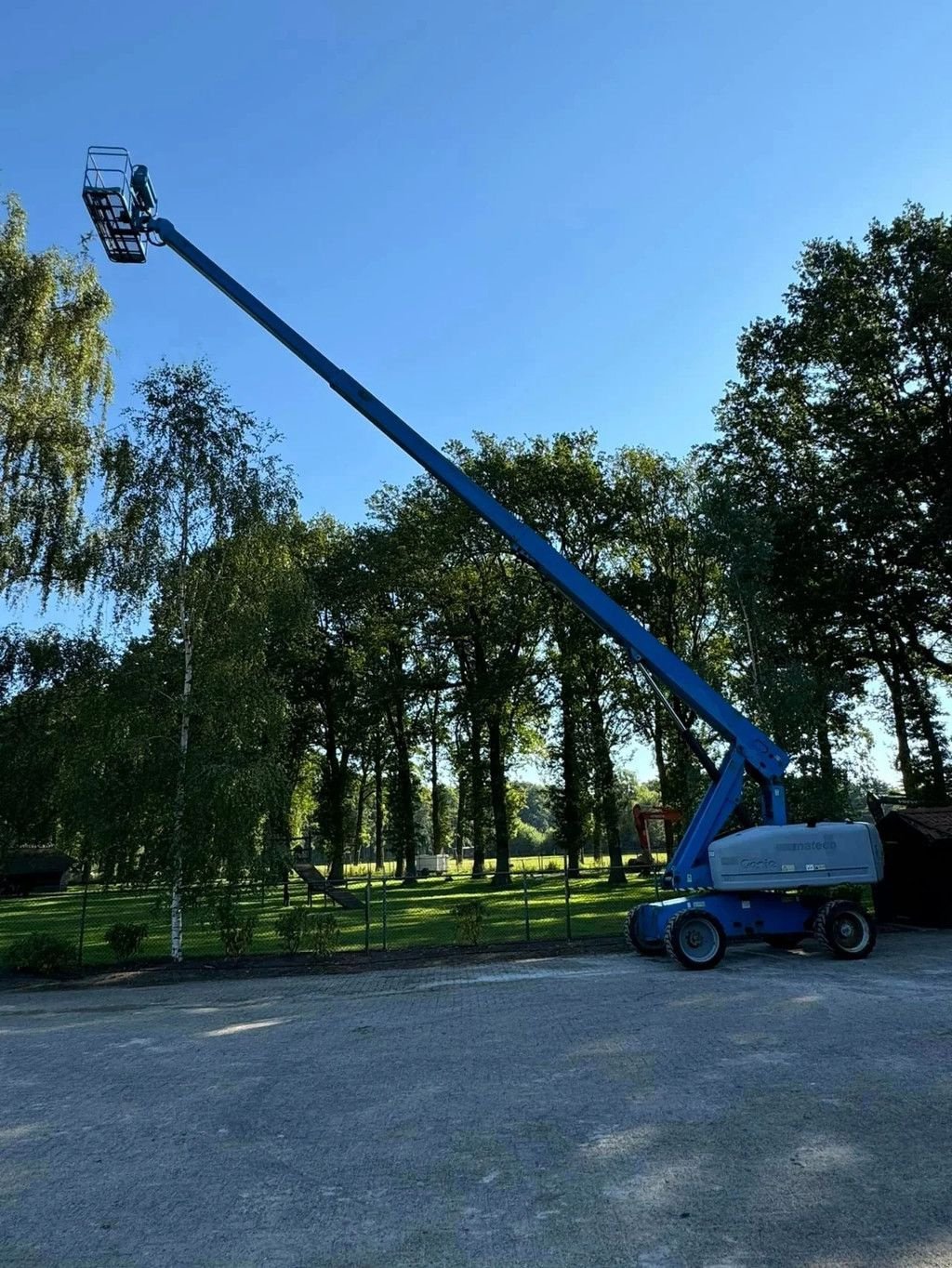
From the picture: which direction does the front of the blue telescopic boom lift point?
to the viewer's left

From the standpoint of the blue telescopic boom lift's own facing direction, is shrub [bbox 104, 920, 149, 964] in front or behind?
in front

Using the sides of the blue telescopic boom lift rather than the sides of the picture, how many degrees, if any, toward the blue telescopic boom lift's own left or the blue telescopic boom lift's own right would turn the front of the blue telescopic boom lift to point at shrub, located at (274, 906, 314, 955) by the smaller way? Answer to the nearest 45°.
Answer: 0° — it already faces it

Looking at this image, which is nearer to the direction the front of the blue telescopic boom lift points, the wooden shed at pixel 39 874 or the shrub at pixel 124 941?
the shrub

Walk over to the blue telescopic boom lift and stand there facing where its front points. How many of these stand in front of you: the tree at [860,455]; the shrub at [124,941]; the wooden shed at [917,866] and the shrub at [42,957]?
2

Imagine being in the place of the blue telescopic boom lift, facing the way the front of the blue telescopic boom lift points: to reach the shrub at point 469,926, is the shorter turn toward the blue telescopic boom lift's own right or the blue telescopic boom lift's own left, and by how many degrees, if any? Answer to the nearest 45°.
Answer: approximately 45° to the blue telescopic boom lift's own right

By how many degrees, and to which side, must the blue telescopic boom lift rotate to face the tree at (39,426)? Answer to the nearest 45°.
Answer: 0° — it already faces it

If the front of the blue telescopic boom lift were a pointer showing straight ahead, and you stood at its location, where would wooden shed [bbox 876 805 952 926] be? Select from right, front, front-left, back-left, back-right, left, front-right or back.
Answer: back-right

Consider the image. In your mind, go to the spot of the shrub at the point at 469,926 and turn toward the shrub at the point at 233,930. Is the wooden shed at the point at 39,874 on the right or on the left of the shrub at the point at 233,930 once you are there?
right

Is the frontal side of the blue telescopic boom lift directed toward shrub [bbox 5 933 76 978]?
yes

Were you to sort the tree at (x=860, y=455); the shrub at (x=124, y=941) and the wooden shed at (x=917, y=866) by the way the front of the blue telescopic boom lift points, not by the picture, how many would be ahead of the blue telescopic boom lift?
1

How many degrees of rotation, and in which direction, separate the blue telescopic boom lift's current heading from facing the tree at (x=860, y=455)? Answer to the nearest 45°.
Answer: approximately 135° to its right

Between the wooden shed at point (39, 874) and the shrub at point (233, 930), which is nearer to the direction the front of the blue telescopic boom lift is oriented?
the shrub

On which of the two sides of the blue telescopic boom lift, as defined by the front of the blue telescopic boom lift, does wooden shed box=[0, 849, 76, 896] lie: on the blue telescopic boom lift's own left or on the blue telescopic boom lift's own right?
on the blue telescopic boom lift's own right

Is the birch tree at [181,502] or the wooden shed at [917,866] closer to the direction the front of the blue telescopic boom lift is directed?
the birch tree
